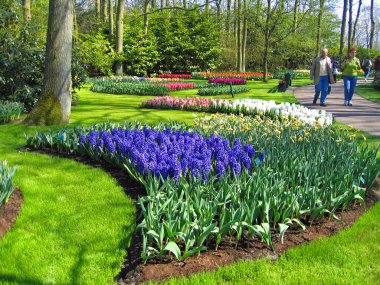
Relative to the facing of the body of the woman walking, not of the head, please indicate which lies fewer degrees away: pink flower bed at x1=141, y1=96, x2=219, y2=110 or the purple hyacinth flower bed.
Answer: the purple hyacinth flower bed

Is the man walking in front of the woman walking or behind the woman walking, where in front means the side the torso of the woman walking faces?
in front

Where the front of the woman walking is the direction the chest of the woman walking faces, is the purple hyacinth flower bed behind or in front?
in front

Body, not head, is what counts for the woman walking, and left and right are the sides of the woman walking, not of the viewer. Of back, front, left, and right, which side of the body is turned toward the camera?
front

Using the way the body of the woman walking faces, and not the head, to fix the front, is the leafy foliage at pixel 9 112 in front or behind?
in front

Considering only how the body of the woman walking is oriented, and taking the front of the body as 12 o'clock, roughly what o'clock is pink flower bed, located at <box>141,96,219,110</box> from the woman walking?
The pink flower bed is roughly at 2 o'clock from the woman walking.

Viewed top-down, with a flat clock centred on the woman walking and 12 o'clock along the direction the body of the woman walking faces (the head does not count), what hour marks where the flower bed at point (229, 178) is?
The flower bed is roughly at 12 o'clock from the woman walking.
